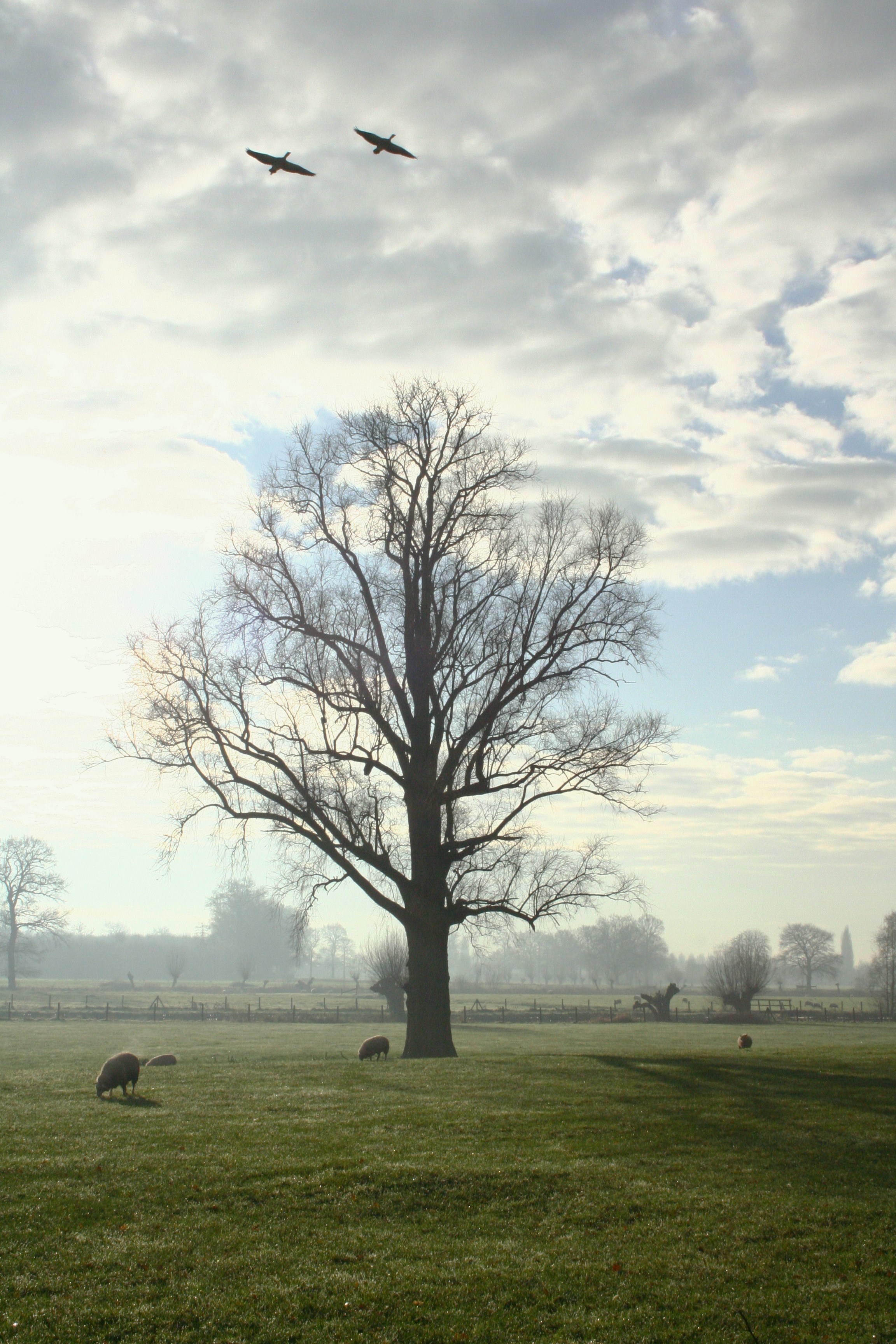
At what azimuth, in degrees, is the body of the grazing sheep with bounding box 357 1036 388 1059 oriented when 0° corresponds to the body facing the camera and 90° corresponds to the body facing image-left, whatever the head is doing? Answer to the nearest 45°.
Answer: approximately 90°

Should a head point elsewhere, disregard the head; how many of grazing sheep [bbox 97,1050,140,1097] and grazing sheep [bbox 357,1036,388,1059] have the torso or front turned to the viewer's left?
2

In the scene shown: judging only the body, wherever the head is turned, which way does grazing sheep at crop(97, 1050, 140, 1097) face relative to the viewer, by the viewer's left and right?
facing to the left of the viewer

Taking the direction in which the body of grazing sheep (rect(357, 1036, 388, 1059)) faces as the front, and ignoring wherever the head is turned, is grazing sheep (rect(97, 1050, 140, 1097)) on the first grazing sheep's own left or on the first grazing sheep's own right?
on the first grazing sheep's own left
